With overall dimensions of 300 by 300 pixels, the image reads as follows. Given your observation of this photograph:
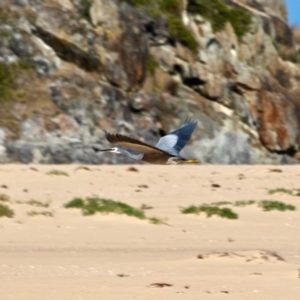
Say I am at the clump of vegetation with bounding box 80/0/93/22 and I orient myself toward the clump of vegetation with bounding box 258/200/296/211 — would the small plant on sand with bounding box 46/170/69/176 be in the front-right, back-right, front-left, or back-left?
front-right

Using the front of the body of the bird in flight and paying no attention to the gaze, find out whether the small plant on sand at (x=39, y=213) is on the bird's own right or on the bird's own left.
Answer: on the bird's own left

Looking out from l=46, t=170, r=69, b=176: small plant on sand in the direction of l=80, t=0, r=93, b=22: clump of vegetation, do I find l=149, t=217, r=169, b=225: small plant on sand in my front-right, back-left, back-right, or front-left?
back-right

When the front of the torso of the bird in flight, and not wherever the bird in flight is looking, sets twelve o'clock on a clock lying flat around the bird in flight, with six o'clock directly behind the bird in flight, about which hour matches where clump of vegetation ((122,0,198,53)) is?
The clump of vegetation is roughly at 3 o'clock from the bird in flight.

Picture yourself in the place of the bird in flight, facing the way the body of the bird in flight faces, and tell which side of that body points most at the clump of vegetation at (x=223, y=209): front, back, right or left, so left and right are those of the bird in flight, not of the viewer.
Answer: left

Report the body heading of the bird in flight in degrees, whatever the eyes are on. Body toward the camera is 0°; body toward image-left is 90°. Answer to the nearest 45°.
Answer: approximately 90°

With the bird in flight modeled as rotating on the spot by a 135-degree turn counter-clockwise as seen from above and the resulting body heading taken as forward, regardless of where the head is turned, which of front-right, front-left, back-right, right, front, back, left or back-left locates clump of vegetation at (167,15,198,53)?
back-left

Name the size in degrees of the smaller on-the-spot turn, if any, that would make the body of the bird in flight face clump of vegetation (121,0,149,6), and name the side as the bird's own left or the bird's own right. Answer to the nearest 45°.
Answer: approximately 90° to the bird's own right
